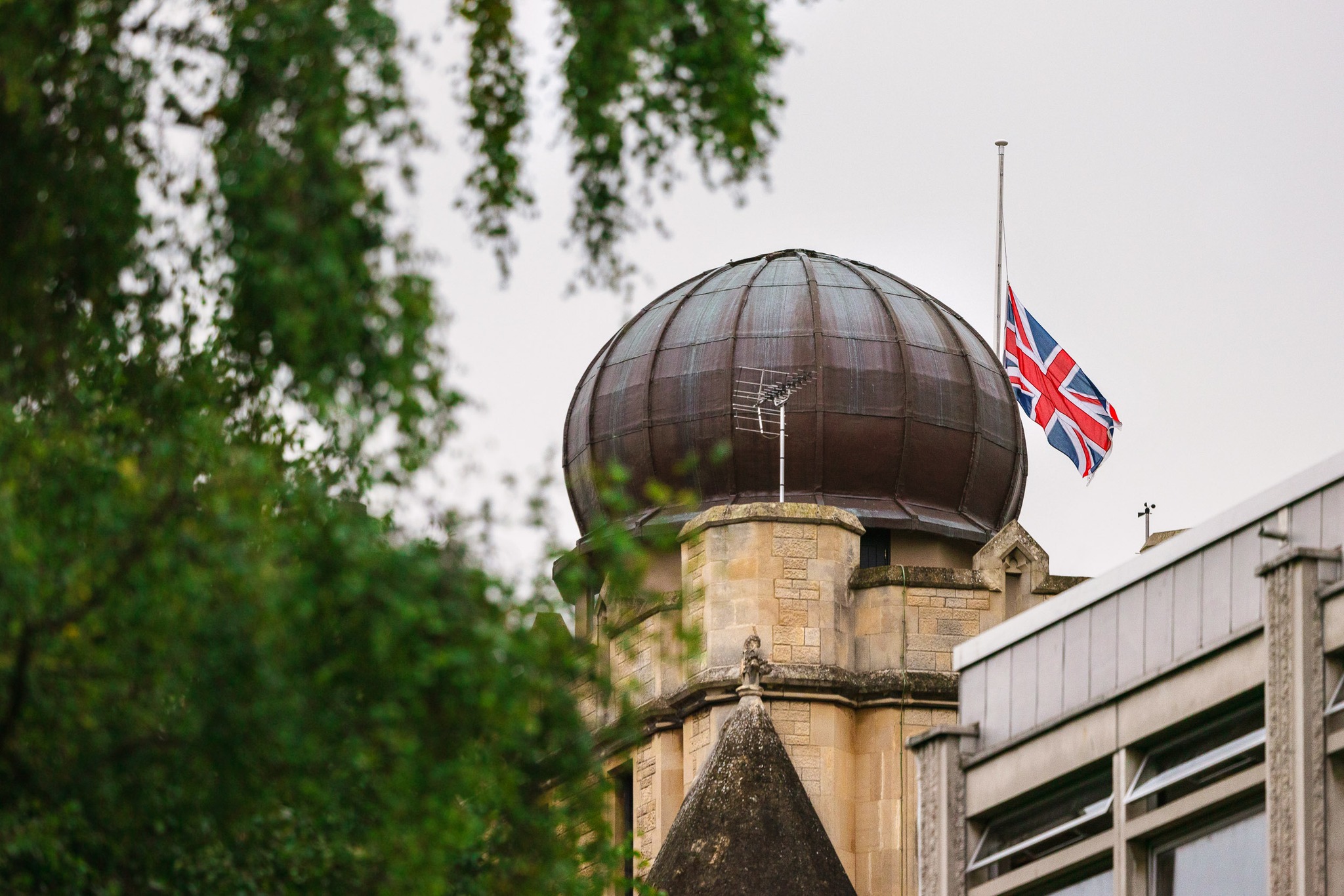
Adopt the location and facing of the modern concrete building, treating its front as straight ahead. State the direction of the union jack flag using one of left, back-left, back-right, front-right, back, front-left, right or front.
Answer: back-right

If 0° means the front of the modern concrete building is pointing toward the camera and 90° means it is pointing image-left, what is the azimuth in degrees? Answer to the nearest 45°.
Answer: approximately 45°

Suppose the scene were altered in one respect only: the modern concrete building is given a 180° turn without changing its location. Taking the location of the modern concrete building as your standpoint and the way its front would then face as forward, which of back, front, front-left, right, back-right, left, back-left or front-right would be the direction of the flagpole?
front-left

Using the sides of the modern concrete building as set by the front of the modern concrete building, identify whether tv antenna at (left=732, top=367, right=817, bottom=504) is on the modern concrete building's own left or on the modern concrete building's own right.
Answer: on the modern concrete building's own right

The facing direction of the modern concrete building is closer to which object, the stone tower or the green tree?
the green tree

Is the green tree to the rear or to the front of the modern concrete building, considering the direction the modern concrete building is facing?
to the front
